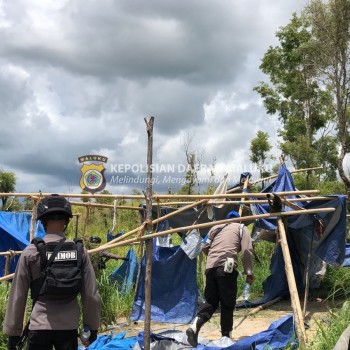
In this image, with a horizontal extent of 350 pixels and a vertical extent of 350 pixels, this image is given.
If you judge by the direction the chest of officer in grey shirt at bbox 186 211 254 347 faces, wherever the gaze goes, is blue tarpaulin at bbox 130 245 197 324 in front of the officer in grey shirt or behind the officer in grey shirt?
in front

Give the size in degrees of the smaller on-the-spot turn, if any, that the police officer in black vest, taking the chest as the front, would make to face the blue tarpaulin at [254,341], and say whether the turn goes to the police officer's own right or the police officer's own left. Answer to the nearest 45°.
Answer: approximately 45° to the police officer's own right

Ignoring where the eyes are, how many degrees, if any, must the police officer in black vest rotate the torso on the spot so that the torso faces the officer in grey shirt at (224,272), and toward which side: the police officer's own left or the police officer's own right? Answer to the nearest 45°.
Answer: approximately 45° to the police officer's own right

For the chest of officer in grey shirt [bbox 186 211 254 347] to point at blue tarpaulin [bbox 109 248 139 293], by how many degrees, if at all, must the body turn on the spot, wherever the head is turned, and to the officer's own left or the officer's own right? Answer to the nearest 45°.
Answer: approximately 45° to the officer's own left

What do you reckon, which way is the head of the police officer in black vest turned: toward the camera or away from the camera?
away from the camera

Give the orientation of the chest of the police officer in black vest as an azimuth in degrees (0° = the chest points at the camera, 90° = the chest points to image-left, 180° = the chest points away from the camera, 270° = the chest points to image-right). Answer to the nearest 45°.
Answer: approximately 180°

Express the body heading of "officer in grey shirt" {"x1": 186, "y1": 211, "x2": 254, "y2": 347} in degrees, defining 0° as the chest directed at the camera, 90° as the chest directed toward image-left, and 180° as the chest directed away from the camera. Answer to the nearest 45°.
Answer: approximately 180°

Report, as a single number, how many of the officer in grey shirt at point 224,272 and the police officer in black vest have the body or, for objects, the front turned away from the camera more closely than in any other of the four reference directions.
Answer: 2
